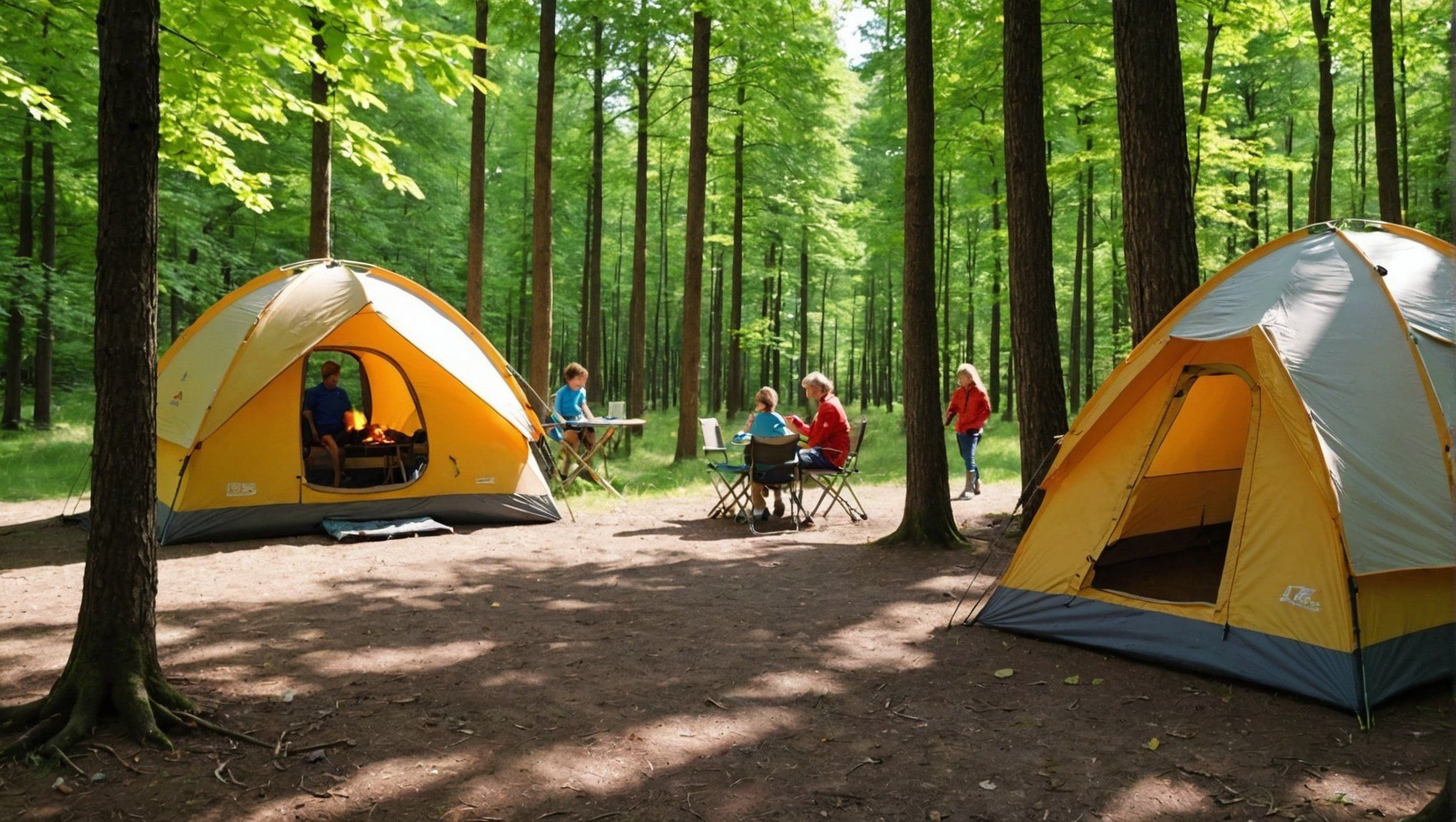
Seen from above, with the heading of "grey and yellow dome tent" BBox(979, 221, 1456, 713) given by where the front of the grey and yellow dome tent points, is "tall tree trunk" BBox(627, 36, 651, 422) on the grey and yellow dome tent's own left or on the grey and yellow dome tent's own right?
on the grey and yellow dome tent's own right

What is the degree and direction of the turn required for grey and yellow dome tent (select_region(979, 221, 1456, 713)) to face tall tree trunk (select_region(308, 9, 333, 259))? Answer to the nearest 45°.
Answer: approximately 45° to its right

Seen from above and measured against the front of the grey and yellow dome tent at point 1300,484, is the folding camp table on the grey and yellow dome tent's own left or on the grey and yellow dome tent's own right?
on the grey and yellow dome tent's own right

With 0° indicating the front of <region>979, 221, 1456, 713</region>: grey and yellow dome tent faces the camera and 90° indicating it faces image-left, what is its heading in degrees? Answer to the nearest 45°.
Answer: approximately 45°

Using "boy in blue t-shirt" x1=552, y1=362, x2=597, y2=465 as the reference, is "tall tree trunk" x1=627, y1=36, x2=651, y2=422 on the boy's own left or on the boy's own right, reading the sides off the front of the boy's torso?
on the boy's own left

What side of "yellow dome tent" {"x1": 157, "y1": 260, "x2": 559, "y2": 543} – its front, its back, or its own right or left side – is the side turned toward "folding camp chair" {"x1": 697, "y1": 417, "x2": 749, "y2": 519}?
left

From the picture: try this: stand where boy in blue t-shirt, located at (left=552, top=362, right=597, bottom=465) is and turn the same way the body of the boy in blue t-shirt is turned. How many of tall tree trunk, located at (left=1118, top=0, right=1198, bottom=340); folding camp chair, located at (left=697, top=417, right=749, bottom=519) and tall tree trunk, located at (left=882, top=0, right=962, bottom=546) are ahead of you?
3

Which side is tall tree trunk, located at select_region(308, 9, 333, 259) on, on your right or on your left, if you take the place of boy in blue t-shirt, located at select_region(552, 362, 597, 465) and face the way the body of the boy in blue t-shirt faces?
on your right

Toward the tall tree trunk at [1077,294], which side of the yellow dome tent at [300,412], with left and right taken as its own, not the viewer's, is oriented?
left

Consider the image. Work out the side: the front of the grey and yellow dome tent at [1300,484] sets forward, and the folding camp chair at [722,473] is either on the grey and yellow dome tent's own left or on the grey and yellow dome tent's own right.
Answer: on the grey and yellow dome tent's own right

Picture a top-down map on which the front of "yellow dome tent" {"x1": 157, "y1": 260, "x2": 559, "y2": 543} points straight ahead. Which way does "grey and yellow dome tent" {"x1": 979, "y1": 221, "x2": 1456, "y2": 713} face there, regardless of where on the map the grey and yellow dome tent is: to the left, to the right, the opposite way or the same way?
to the right

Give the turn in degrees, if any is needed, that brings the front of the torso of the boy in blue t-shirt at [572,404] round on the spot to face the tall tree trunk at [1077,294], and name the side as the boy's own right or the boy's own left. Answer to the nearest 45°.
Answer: approximately 90° to the boy's own left

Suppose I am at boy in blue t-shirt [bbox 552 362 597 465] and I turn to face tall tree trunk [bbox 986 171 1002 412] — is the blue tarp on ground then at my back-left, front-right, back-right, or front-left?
back-right
